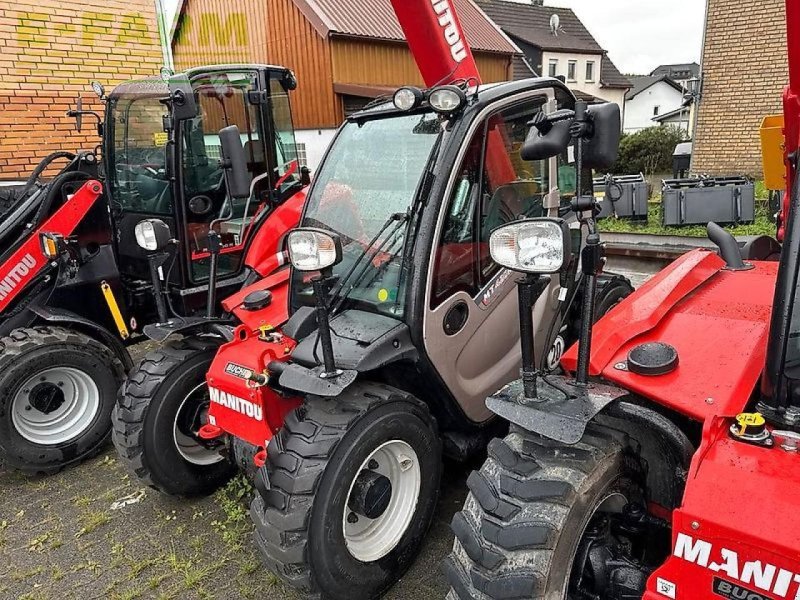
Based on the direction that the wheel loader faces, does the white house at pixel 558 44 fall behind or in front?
behind

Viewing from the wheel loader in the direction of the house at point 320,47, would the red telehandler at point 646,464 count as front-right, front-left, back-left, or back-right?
back-right

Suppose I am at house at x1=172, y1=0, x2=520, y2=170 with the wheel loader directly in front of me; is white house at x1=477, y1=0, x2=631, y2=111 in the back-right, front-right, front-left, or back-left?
back-left

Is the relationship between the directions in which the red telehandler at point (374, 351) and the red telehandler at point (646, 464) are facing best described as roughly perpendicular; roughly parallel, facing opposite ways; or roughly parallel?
roughly parallel

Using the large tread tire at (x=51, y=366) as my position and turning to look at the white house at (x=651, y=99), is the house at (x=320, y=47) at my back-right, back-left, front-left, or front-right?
front-left

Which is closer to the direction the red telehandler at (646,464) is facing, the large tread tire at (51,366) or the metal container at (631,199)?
the large tread tire

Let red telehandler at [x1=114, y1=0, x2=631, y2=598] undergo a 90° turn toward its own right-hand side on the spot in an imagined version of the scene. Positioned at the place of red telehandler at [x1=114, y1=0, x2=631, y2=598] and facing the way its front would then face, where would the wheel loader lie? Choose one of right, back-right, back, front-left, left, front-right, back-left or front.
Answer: front

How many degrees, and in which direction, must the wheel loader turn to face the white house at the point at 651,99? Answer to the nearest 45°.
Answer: approximately 180°

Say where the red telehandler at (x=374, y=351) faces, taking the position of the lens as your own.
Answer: facing the viewer and to the left of the viewer

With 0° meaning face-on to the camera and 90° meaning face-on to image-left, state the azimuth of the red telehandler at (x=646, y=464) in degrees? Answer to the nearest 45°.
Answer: approximately 45°

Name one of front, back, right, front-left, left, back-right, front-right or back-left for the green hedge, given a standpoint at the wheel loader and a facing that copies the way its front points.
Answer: back

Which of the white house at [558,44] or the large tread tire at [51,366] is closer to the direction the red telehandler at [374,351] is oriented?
the large tread tire
